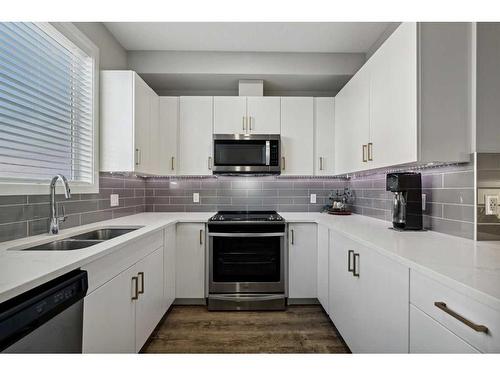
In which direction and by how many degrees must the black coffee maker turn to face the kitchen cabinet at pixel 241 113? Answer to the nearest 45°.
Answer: approximately 45° to its right

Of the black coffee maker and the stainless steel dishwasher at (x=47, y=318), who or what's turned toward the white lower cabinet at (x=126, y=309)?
the black coffee maker

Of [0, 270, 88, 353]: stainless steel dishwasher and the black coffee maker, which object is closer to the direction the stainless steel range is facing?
the stainless steel dishwasher

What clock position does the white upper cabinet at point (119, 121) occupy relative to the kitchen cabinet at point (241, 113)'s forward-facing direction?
The white upper cabinet is roughly at 2 o'clock from the kitchen cabinet.

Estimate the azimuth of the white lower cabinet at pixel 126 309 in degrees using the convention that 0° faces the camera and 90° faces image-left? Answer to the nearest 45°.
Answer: approximately 315°

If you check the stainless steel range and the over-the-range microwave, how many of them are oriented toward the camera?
2

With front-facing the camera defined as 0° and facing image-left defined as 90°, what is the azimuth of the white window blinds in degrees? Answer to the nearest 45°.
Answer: approximately 315°

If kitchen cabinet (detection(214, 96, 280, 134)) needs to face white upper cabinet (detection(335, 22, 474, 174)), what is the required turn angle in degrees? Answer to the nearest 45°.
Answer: approximately 45° to its left

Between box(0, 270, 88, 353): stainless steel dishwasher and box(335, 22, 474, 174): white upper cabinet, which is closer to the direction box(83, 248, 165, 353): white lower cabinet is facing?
the white upper cabinet

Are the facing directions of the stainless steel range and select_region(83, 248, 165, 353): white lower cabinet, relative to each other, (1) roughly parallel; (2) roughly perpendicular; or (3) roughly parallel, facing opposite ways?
roughly perpendicular
